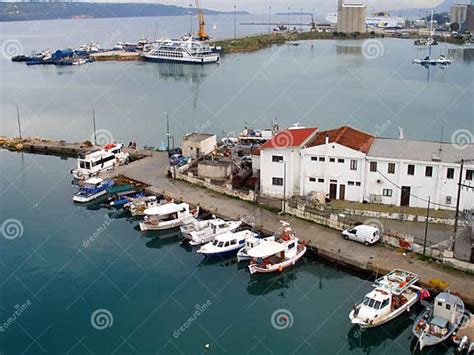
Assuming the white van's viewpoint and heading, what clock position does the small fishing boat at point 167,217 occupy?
The small fishing boat is roughly at 11 o'clock from the white van.

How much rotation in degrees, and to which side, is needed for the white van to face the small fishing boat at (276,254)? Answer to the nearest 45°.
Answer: approximately 45° to its left

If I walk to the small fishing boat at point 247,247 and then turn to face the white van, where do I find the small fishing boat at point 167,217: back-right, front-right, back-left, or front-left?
back-left

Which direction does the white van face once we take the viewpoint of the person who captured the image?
facing away from the viewer and to the left of the viewer

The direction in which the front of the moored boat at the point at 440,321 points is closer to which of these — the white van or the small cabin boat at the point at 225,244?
the small cabin boat

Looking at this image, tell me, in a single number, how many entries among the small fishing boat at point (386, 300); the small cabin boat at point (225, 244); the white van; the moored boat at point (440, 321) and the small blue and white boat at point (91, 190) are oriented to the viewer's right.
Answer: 0

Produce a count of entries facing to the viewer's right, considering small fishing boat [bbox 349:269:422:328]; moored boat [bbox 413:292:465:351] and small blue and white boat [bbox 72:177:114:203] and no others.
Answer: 0

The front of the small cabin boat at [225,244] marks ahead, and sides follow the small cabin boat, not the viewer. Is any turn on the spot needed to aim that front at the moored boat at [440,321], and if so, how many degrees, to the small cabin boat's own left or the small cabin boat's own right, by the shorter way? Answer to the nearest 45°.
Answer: approximately 90° to the small cabin boat's own left

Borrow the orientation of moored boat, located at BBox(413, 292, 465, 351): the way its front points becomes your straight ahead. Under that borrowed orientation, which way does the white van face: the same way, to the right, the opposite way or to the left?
to the right

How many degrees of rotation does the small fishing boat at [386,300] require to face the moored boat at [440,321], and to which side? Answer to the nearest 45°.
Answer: approximately 90° to its left

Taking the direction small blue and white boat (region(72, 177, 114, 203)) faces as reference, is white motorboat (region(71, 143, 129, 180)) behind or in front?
behind

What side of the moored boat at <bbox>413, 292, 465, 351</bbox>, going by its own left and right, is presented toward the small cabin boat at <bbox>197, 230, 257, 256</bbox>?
right

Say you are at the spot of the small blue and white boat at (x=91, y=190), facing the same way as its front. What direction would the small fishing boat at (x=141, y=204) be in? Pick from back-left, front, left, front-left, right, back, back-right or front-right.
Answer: left

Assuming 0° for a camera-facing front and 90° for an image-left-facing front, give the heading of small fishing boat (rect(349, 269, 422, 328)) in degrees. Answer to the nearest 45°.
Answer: approximately 45°

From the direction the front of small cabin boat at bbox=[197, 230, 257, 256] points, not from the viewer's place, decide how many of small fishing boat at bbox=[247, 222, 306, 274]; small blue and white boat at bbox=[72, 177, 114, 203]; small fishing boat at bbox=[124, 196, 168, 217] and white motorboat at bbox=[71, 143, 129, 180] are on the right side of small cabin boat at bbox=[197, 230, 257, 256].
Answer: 3

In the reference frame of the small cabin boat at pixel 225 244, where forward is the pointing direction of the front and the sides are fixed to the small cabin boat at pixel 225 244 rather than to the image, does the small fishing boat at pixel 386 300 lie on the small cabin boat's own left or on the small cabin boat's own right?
on the small cabin boat's own left

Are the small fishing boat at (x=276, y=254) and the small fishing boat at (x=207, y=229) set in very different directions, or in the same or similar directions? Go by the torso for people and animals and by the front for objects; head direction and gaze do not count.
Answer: same or similar directions
